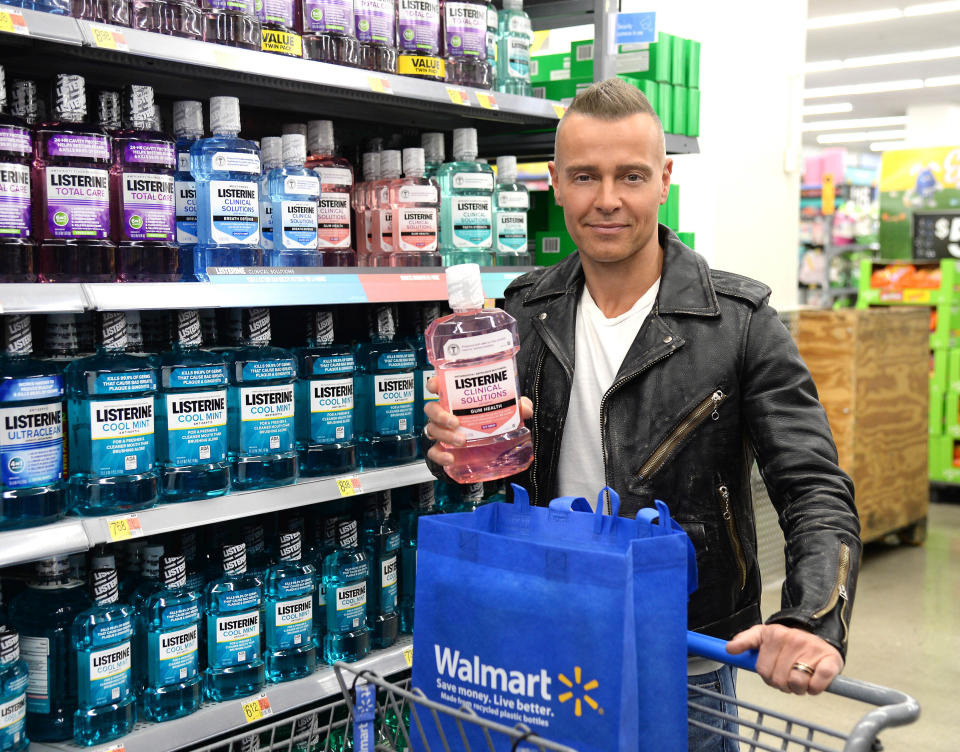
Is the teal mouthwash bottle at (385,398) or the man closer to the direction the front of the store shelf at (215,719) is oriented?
the man

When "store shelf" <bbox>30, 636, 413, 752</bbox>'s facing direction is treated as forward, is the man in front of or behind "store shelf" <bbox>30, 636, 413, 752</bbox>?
in front

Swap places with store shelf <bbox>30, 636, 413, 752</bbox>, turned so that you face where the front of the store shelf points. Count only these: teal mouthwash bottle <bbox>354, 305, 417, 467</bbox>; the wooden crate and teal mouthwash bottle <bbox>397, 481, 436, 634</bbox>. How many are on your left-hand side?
3

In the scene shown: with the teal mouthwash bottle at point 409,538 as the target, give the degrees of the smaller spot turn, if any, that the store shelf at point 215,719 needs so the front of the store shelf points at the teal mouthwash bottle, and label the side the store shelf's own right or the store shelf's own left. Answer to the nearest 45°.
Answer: approximately 90° to the store shelf's own left

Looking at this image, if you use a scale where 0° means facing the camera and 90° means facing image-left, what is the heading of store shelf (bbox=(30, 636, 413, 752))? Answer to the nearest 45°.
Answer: approximately 315°

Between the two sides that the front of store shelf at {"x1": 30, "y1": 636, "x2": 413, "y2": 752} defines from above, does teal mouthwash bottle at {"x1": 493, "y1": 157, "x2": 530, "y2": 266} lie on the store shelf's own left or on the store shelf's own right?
on the store shelf's own left
